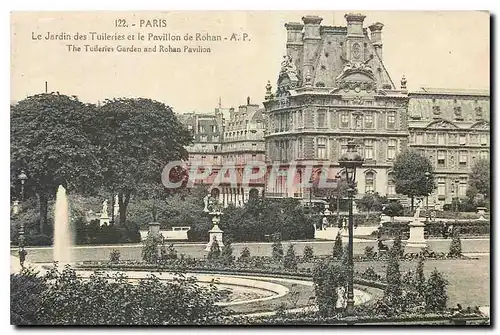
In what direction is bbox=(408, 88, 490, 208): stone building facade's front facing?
toward the camera

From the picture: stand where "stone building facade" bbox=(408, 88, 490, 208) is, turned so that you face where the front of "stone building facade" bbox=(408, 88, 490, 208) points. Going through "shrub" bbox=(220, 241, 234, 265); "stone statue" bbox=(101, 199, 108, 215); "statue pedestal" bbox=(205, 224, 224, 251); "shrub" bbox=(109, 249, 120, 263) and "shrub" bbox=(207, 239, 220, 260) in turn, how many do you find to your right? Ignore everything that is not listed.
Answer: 5

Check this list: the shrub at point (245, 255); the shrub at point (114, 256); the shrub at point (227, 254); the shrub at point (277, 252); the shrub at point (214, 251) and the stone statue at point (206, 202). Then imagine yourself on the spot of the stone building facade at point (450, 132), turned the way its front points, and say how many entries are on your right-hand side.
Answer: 6

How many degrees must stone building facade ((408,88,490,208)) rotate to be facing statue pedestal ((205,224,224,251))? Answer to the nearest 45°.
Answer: approximately 90° to its right
